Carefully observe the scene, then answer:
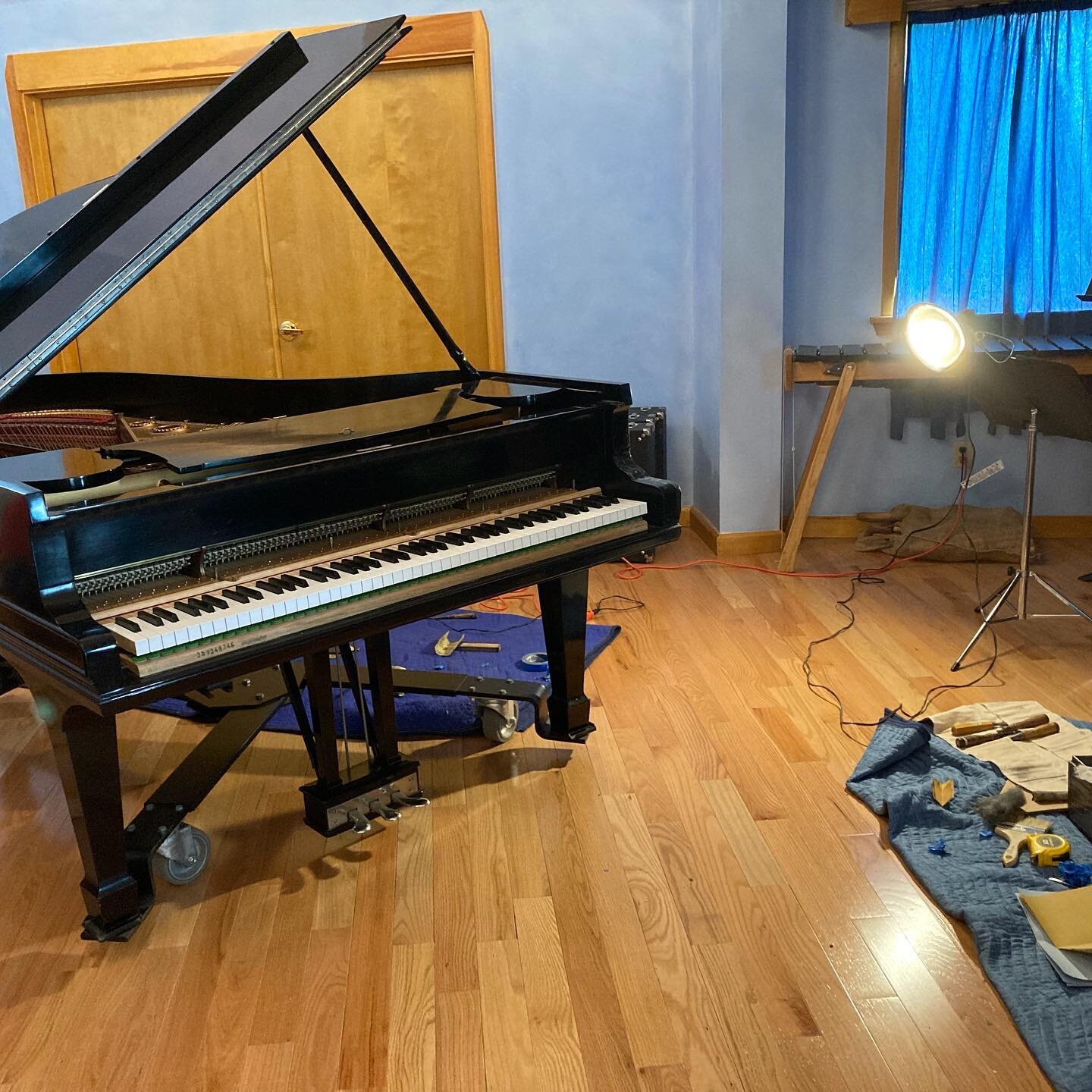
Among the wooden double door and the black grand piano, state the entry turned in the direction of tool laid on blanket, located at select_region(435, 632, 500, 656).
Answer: the wooden double door

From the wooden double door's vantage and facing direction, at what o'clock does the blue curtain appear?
The blue curtain is roughly at 10 o'clock from the wooden double door.

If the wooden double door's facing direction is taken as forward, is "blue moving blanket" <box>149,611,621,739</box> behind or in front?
in front

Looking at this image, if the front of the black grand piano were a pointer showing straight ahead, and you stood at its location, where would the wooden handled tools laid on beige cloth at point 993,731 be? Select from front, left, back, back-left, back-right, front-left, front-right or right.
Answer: front-left

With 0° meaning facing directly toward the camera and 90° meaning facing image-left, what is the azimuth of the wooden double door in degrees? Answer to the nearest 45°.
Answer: approximately 0°

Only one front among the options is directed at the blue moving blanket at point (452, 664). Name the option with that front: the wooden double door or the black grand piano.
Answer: the wooden double door

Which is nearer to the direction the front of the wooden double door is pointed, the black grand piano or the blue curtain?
the black grand piano

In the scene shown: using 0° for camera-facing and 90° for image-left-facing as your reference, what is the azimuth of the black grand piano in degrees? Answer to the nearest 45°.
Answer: approximately 315°

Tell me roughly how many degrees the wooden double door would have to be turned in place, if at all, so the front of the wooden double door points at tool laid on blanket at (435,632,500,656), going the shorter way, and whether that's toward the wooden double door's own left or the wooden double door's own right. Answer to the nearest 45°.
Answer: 0° — it already faces it

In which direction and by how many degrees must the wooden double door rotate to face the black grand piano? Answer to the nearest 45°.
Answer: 0° — it already faces it
